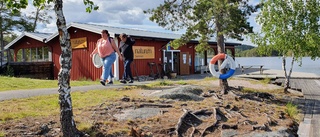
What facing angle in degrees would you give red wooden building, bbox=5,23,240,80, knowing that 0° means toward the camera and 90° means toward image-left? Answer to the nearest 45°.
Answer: approximately 315°

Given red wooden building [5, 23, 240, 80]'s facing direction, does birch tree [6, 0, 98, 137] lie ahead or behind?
ahead

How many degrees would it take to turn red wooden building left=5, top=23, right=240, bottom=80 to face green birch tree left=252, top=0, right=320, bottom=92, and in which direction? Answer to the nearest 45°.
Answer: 0° — it already faces it

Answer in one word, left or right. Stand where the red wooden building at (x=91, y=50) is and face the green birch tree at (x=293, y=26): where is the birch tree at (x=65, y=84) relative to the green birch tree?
right

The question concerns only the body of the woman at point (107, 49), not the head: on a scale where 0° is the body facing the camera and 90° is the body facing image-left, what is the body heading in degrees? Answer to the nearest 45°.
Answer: approximately 45°

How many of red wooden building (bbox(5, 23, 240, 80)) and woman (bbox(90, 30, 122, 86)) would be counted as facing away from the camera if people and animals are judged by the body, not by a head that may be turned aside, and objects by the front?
0

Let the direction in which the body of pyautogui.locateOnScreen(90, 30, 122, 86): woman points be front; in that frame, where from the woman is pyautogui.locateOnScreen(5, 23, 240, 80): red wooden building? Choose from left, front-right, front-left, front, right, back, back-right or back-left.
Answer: back-right

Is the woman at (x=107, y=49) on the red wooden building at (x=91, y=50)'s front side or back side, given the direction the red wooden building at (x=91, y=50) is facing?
on the front side
